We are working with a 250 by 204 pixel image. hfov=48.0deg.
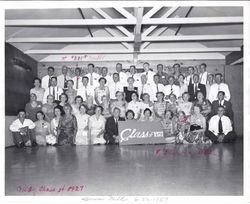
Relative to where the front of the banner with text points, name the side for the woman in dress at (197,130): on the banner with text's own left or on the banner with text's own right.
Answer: on the banner with text's own left

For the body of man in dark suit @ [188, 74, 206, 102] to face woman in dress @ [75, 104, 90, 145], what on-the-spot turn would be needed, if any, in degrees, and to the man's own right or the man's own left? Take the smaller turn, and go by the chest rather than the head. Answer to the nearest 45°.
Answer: approximately 45° to the man's own right

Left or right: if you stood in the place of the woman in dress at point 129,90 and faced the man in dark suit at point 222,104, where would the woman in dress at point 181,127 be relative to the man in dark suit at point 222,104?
right

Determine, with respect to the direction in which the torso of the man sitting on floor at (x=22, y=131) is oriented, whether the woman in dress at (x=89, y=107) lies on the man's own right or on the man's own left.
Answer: on the man's own left

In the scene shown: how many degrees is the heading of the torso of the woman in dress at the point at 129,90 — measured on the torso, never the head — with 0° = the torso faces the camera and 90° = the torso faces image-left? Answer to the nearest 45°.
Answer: approximately 0°

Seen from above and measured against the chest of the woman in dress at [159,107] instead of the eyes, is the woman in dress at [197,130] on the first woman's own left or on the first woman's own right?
on the first woman's own left

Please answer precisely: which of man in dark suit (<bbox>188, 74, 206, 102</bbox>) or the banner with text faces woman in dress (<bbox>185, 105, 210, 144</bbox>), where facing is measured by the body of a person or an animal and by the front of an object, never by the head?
the man in dark suit

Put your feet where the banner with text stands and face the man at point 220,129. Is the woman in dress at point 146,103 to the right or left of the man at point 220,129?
left

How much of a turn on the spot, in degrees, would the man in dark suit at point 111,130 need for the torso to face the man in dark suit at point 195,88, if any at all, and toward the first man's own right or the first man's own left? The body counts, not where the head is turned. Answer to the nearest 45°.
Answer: approximately 90° to the first man's own left

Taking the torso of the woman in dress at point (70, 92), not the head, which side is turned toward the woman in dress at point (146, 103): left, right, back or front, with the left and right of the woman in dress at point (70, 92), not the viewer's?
left

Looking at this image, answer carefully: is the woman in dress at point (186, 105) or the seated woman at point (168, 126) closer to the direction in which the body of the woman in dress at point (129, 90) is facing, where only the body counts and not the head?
the seated woman
